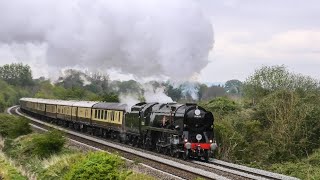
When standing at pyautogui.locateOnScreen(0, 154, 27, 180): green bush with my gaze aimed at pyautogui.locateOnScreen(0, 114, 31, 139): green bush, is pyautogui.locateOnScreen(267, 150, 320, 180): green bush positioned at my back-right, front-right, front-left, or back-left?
back-right

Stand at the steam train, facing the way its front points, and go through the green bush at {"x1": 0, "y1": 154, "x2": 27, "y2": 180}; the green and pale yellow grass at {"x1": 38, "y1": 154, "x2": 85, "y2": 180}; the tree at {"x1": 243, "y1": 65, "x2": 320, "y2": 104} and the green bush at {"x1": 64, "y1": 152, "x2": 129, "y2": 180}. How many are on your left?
1

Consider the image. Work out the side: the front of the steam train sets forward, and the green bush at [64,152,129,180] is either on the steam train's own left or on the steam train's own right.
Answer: on the steam train's own right

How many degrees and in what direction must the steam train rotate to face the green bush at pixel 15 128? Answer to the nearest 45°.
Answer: approximately 180°

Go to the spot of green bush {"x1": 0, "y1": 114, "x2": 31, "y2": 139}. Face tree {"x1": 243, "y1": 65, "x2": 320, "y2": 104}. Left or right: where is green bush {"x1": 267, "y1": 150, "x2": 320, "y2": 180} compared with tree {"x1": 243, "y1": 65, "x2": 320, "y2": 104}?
right

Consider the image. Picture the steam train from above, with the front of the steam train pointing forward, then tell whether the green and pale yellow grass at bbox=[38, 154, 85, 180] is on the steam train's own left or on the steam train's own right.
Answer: on the steam train's own right

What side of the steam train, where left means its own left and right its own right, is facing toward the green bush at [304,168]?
front

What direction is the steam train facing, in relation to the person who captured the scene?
facing the viewer and to the right of the viewer

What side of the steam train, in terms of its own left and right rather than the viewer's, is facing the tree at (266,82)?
left

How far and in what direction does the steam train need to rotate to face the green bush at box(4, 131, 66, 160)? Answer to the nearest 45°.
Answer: approximately 135° to its right
